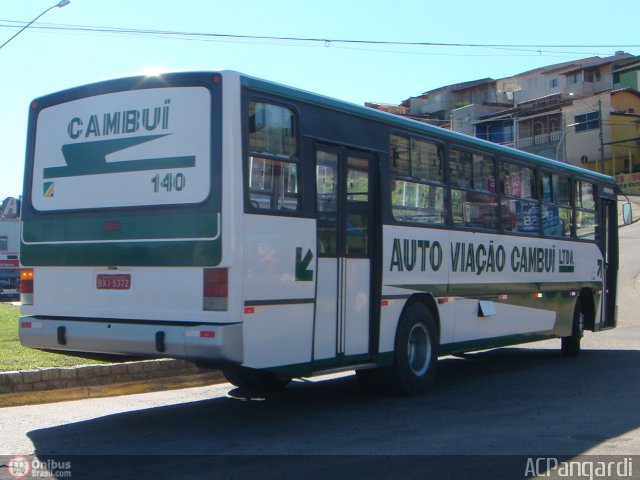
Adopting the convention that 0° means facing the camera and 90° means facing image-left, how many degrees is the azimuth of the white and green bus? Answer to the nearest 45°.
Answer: approximately 225°
